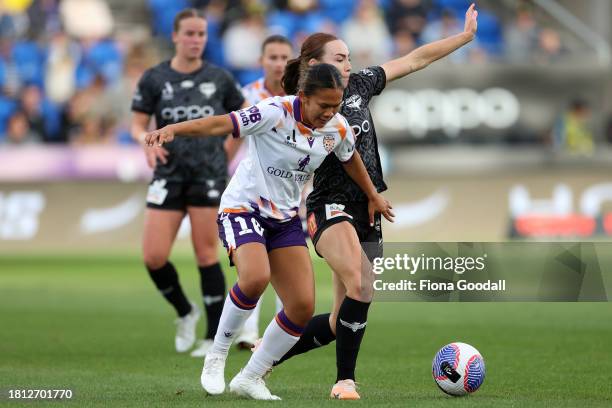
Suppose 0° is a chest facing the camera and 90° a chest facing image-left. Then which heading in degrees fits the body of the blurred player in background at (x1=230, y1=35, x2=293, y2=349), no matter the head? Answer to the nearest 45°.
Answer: approximately 0°

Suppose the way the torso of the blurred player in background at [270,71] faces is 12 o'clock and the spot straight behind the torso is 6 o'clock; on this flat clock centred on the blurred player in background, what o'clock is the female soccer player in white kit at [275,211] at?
The female soccer player in white kit is roughly at 12 o'clock from the blurred player in background.

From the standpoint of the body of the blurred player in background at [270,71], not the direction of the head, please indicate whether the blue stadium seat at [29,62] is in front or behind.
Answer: behind

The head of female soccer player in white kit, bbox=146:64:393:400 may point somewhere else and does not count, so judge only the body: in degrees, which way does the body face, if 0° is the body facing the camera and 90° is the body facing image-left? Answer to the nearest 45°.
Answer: approximately 315°

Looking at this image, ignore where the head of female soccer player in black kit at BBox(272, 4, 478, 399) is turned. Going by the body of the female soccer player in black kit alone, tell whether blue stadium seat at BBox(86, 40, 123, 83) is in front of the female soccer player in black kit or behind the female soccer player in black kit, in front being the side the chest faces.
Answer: behind

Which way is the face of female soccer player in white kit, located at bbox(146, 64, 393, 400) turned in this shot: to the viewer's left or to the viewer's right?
to the viewer's right

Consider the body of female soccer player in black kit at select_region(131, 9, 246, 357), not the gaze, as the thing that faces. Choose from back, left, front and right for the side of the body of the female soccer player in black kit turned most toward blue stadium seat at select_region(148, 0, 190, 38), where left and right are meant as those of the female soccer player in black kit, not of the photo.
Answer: back

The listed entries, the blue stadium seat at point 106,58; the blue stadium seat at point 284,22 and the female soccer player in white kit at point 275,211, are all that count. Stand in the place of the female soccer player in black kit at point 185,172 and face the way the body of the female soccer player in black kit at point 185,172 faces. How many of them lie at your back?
2

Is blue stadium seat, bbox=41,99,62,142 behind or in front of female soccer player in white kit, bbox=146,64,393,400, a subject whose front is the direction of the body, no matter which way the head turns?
behind

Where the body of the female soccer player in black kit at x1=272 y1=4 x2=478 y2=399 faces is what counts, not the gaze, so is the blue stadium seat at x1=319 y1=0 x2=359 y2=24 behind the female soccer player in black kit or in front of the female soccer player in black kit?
behind
